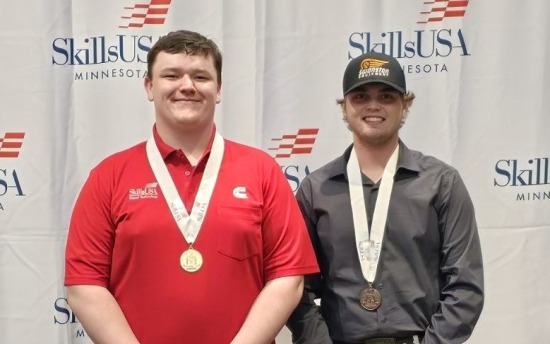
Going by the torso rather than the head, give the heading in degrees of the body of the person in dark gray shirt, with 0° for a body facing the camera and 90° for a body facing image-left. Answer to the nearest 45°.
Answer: approximately 0°

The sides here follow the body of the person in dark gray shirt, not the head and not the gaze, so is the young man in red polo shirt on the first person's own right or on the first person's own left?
on the first person's own right

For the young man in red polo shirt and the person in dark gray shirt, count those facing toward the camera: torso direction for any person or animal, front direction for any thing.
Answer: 2

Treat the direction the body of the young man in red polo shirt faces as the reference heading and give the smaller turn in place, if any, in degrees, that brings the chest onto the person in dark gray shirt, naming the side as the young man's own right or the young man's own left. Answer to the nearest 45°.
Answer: approximately 90° to the young man's own left
